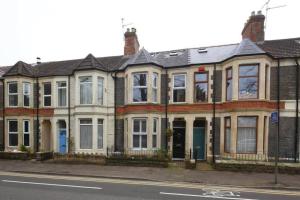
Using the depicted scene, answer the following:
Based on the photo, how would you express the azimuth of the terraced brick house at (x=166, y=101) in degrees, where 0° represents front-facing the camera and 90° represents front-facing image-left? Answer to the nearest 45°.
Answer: approximately 0°
